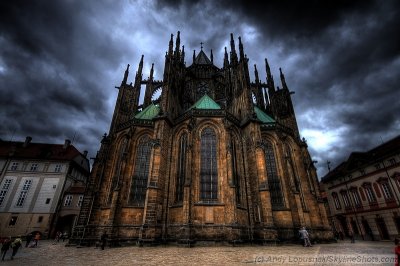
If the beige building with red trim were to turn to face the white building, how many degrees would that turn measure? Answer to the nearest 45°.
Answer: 0° — it already faces it

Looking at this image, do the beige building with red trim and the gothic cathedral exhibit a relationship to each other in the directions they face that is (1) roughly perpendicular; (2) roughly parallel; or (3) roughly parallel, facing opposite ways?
roughly perpendicular

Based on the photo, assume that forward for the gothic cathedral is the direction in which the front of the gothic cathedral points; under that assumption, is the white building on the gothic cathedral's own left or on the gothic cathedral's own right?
on the gothic cathedral's own left

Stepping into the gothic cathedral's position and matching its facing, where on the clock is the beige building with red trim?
The beige building with red trim is roughly at 2 o'clock from the gothic cathedral.

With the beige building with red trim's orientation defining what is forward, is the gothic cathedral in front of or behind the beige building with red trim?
in front

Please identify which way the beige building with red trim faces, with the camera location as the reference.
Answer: facing the viewer and to the left of the viewer
